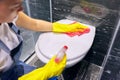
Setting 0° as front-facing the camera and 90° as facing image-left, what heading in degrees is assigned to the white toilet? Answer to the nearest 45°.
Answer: approximately 45°
